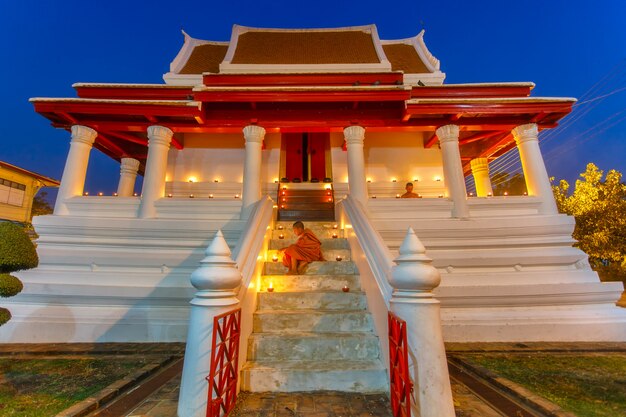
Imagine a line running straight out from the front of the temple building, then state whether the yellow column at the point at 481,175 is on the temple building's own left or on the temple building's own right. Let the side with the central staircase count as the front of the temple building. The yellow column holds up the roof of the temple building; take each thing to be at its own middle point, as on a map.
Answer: on the temple building's own left

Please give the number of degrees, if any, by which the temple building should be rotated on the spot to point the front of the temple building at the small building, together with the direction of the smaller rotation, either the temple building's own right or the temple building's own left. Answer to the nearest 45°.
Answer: approximately 135° to the temple building's own right

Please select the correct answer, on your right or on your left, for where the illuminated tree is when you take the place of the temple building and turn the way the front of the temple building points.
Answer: on your left

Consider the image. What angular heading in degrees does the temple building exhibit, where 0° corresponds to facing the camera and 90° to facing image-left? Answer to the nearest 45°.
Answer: approximately 0°

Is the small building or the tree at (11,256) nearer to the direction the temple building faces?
the tree

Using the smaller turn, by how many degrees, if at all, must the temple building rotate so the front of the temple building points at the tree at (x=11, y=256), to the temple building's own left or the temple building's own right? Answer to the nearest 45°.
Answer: approximately 45° to the temple building's own right
